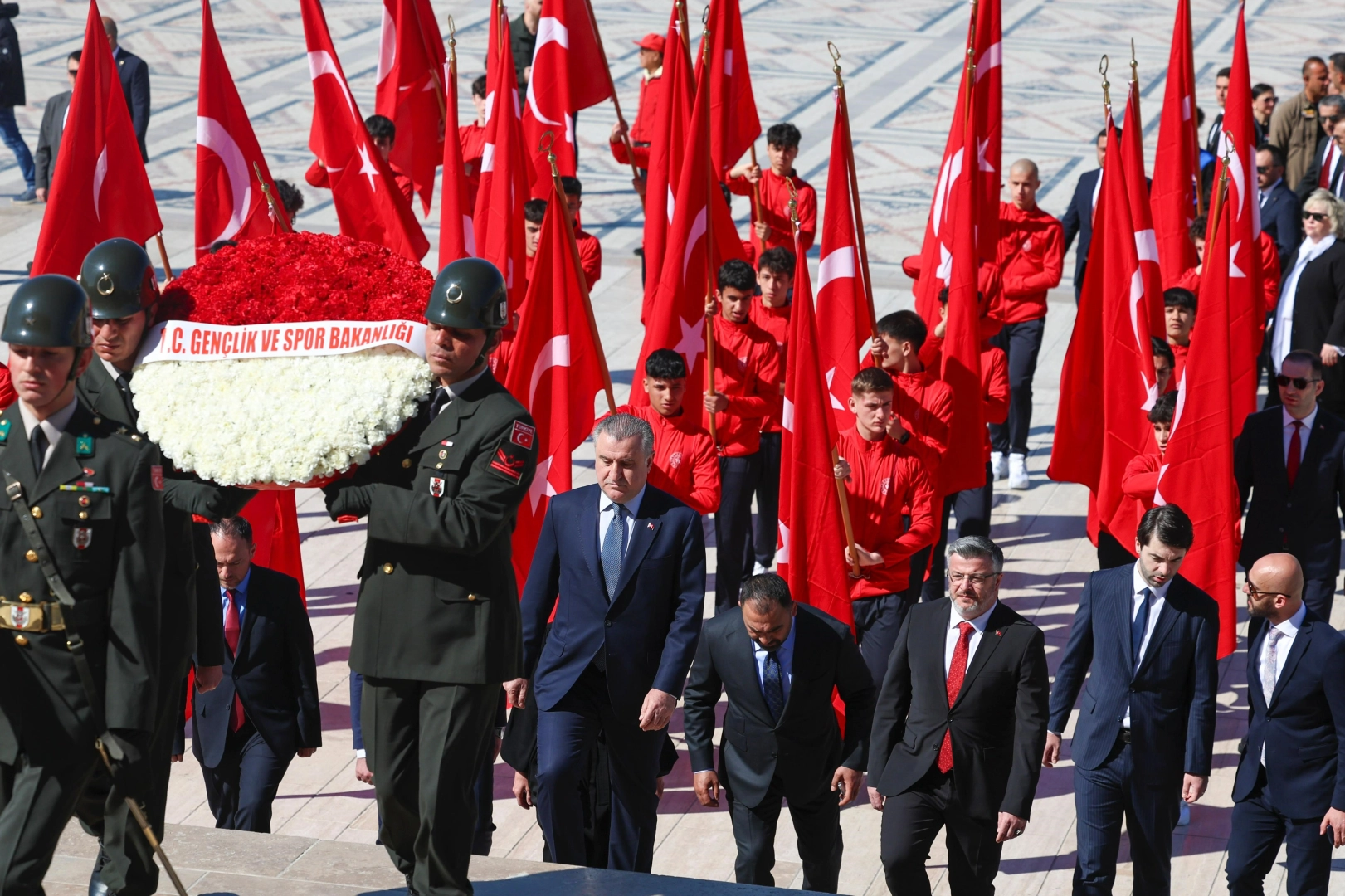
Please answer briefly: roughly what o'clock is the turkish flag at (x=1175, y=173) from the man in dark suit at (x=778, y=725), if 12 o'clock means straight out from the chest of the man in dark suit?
The turkish flag is roughly at 7 o'clock from the man in dark suit.

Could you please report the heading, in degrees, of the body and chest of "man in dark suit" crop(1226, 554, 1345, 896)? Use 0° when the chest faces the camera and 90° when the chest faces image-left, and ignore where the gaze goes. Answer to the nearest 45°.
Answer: approximately 45°

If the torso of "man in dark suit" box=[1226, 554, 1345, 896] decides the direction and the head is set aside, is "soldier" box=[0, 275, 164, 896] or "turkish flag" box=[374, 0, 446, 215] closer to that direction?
the soldier

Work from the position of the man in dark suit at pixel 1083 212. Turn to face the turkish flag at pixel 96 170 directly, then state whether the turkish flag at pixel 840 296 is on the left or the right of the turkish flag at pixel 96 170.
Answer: left

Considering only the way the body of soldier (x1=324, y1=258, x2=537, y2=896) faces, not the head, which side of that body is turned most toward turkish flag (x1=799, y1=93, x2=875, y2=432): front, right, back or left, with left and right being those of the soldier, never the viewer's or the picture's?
back

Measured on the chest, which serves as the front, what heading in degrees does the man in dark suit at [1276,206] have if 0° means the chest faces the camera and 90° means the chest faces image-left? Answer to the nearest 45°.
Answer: approximately 45°

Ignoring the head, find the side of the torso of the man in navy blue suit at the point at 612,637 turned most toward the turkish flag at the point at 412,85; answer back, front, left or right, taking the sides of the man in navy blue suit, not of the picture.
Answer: back

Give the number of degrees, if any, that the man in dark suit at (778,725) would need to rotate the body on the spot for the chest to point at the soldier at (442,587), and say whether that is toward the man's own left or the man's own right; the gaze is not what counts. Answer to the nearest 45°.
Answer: approximately 45° to the man's own right

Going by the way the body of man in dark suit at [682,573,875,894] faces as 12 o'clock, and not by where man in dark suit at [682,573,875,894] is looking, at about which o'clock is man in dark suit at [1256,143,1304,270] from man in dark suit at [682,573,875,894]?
man in dark suit at [1256,143,1304,270] is roughly at 7 o'clock from man in dark suit at [682,573,875,894].

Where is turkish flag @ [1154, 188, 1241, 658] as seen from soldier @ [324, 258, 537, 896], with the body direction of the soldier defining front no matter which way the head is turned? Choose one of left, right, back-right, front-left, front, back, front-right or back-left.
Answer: back

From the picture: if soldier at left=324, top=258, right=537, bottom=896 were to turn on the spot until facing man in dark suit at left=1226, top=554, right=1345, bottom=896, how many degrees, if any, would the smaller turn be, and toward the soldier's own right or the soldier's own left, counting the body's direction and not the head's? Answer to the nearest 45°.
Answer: approximately 135° to the soldier's own left

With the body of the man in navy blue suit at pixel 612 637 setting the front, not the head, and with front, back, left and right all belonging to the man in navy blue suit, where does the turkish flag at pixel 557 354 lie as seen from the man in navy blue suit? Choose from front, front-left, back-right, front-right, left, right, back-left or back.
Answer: back

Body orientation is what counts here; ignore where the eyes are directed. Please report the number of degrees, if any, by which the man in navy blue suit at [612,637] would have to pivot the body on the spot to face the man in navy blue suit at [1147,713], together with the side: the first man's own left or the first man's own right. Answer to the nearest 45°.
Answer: approximately 90° to the first man's own left
